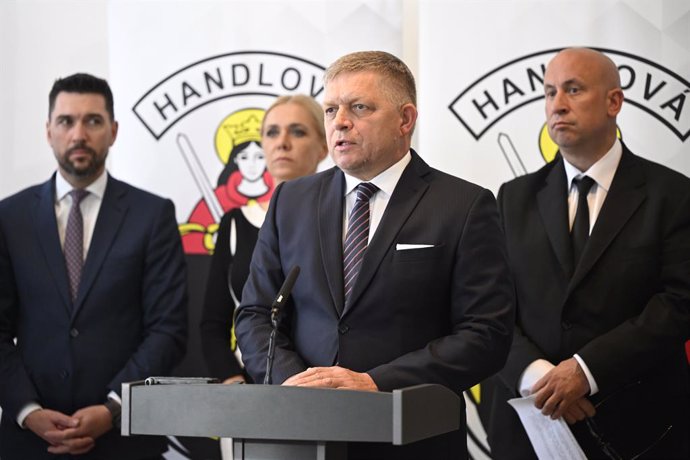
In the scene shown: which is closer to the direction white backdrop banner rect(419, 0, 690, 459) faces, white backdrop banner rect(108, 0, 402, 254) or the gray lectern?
the gray lectern

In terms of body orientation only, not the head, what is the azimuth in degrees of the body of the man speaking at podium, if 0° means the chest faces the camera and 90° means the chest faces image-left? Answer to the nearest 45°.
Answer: approximately 45°

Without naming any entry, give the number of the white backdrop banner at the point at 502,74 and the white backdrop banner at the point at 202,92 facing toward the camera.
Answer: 2

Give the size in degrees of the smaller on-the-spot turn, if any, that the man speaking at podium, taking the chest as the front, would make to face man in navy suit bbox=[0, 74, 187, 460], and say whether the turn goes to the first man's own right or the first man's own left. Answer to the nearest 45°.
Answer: approximately 90° to the first man's own right
